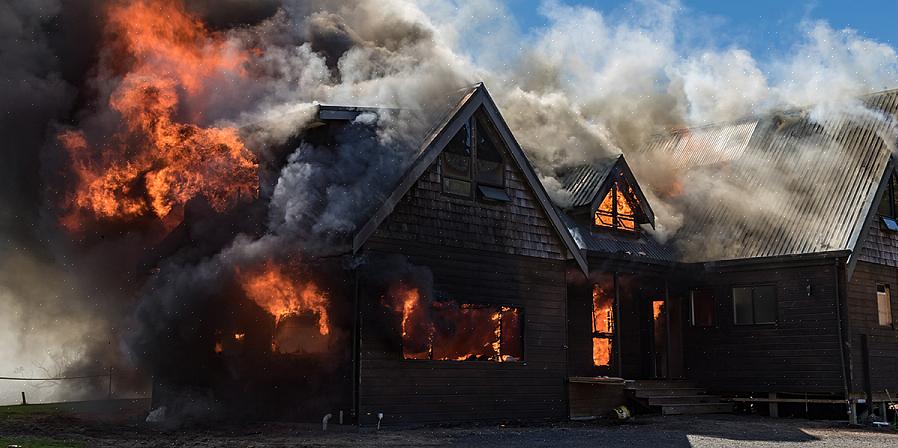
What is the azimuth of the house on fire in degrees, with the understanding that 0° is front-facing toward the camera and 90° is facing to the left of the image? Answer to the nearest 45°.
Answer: approximately 0°

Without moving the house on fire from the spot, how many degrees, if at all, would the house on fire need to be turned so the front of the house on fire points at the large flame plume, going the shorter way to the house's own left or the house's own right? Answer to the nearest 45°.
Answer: approximately 45° to the house's own right
